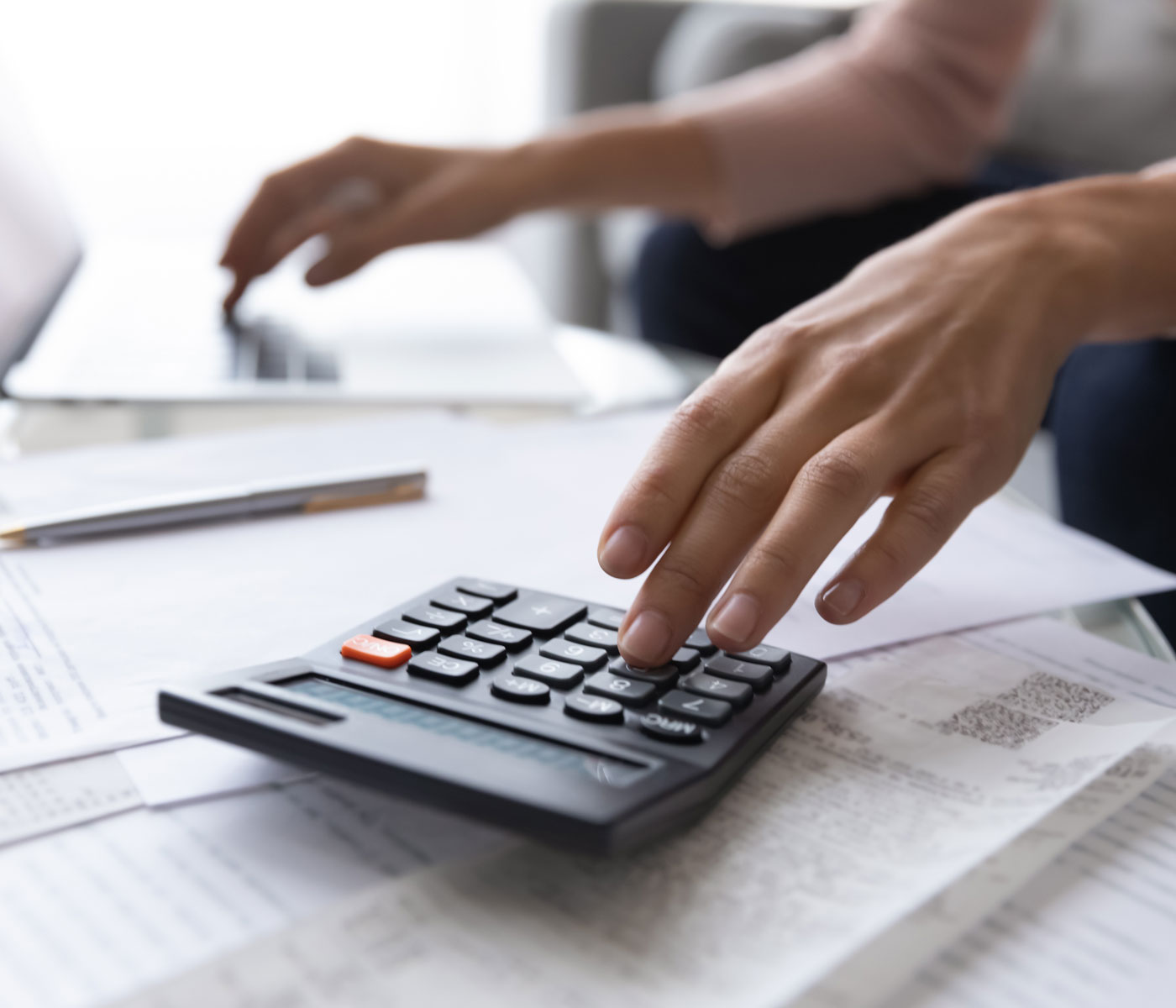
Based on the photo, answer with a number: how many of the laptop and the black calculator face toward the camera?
0

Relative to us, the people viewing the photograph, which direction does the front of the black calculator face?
facing away from the viewer and to the right of the viewer

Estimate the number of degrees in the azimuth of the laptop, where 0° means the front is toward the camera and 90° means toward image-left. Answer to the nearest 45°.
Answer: approximately 270°
